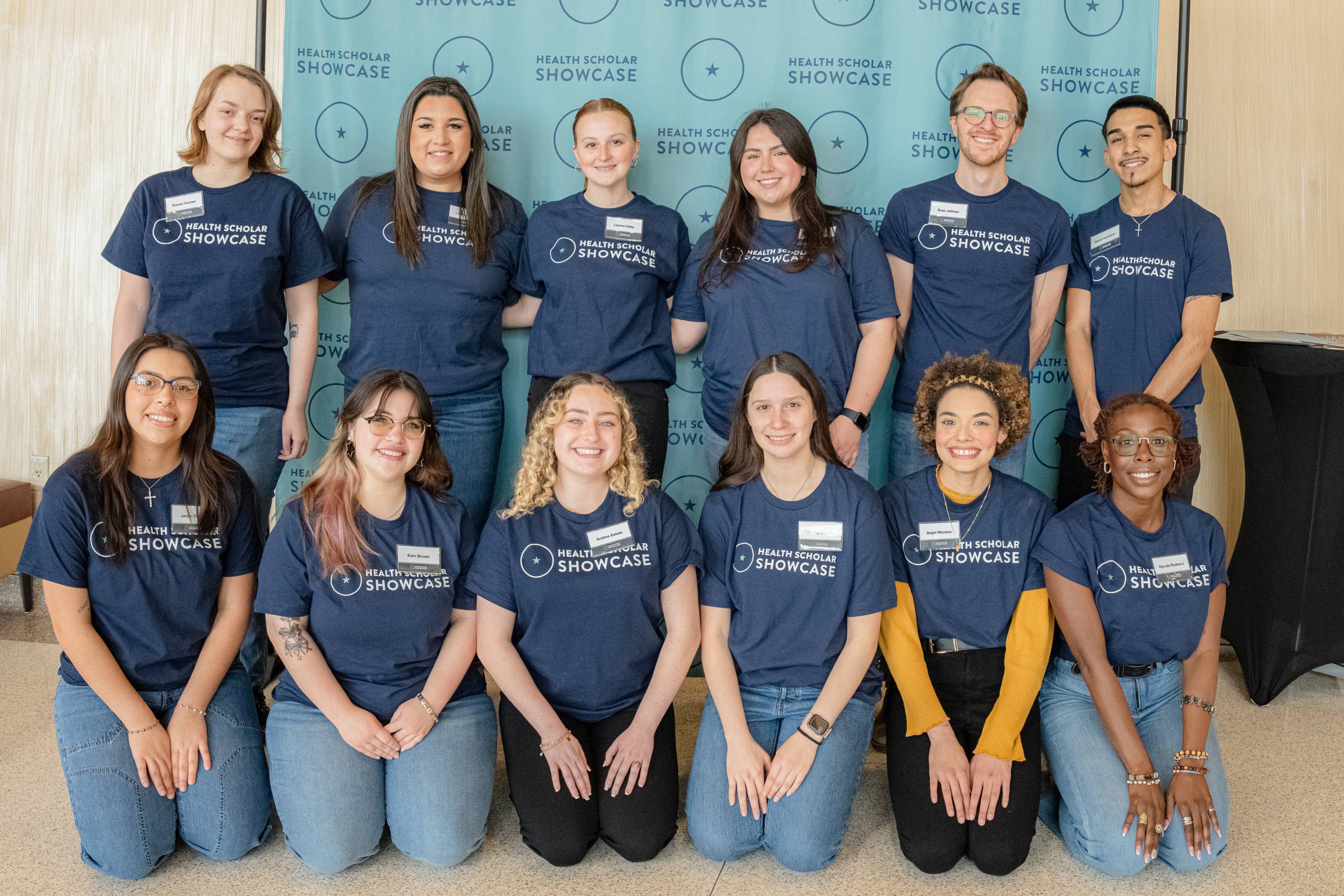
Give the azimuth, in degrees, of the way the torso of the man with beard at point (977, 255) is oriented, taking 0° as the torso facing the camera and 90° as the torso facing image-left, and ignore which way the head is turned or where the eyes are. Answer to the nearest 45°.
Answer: approximately 0°

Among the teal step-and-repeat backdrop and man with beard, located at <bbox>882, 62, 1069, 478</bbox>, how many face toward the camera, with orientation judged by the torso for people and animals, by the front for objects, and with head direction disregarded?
2

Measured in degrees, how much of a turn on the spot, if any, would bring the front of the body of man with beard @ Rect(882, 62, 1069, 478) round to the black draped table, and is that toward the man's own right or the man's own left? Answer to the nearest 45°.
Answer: approximately 135° to the man's own left

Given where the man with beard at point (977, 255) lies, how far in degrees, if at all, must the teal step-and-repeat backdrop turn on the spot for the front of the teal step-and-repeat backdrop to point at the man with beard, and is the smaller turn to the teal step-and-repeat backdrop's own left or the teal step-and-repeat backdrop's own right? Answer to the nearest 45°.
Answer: approximately 45° to the teal step-and-repeat backdrop's own left

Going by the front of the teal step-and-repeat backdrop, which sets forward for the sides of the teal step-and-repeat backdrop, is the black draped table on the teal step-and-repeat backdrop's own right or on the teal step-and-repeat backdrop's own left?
on the teal step-and-repeat backdrop's own left
